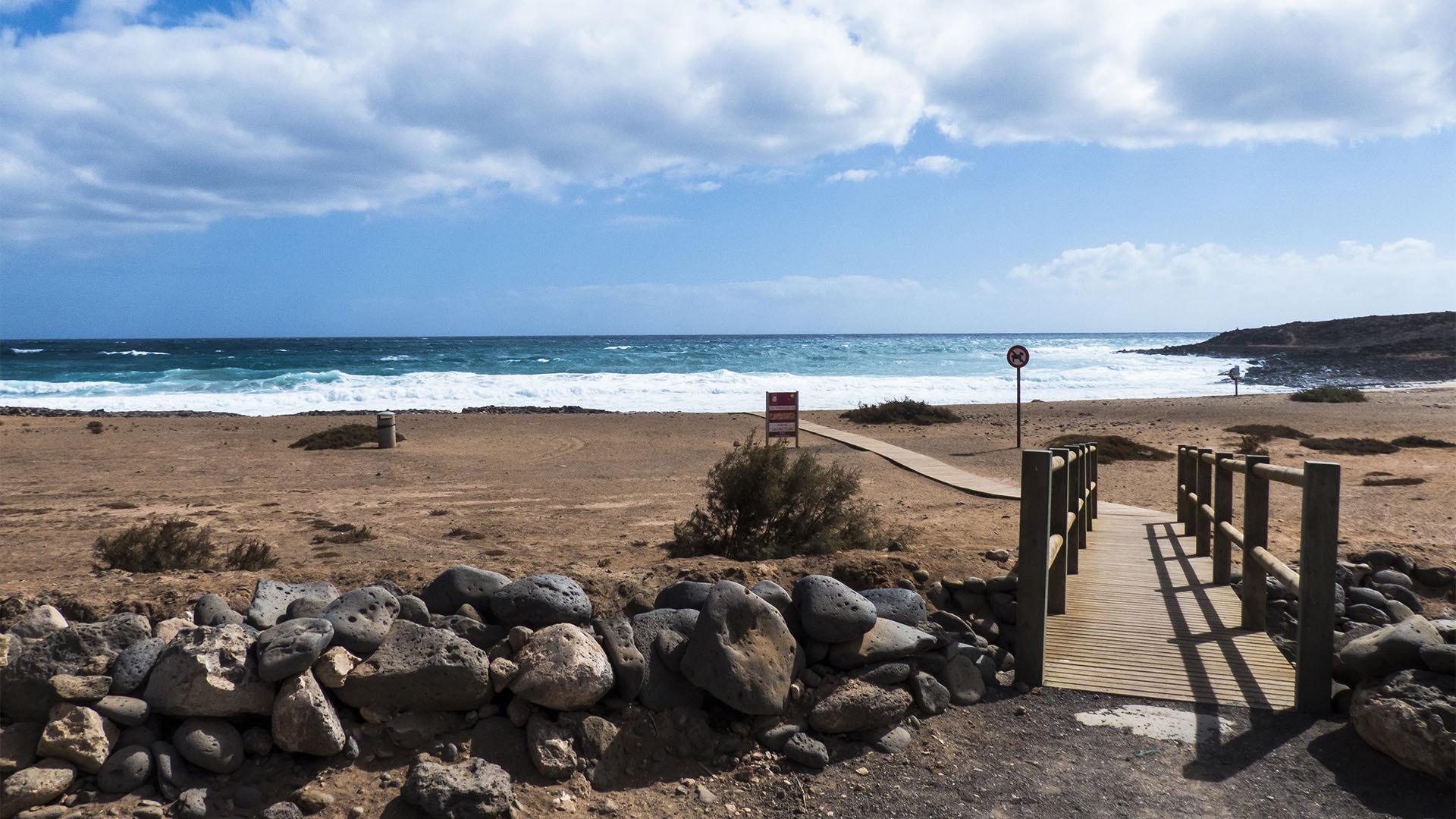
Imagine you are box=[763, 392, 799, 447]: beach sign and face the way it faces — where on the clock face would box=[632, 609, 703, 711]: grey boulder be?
The grey boulder is roughly at 12 o'clock from the beach sign.

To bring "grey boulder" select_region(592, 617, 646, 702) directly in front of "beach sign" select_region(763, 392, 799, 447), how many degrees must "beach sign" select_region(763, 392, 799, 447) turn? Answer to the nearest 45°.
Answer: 0° — it already faces it

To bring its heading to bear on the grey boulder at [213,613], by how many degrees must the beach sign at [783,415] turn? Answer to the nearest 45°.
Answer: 0° — it already faces it

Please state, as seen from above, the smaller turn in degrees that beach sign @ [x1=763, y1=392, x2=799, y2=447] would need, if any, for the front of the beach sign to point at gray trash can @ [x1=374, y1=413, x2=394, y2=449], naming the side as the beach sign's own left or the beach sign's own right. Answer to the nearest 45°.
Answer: approximately 90° to the beach sign's own right

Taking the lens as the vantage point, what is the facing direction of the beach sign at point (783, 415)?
facing the viewer

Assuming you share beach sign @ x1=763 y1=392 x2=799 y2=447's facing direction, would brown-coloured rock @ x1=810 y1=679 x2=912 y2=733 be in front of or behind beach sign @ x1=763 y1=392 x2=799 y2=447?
in front

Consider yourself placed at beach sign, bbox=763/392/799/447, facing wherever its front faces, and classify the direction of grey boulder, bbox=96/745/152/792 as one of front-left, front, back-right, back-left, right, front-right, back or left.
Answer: front

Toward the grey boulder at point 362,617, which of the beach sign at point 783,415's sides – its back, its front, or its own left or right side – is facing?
front

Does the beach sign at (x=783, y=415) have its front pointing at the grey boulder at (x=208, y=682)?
yes

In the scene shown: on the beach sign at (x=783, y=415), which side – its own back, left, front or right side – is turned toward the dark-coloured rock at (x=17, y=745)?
front

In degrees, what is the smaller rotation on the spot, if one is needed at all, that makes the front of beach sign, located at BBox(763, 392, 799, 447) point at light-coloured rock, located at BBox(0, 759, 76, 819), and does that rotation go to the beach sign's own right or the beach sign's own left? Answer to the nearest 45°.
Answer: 0° — it already faces it

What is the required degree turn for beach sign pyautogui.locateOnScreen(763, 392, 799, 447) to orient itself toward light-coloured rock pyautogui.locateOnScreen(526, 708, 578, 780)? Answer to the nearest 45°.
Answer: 0° — it already faces it

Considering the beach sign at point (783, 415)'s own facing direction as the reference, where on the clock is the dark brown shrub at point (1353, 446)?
The dark brown shrub is roughly at 9 o'clock from the beach sign.

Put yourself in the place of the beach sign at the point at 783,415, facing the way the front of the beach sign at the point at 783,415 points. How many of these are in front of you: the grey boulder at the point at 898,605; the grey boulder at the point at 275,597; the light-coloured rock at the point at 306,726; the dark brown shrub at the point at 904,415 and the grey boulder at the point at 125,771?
4

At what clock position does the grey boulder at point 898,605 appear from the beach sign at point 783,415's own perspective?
The grey boulder is roughly at 12 o'clock from the beach sign.

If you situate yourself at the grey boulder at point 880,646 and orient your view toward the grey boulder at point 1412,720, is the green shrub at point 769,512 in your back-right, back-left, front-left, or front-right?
back-left

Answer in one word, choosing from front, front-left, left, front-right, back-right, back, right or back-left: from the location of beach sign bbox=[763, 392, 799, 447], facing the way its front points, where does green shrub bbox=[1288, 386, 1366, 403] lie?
back-left

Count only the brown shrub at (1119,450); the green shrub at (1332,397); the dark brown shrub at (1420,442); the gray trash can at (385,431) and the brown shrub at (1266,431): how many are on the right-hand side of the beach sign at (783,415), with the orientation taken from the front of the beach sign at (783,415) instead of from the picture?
1

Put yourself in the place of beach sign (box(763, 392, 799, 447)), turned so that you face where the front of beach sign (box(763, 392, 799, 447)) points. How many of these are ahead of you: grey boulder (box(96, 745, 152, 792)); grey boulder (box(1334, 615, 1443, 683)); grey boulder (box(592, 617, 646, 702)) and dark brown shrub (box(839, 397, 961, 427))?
3

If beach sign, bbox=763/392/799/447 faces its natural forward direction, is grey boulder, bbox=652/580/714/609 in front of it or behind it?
in front

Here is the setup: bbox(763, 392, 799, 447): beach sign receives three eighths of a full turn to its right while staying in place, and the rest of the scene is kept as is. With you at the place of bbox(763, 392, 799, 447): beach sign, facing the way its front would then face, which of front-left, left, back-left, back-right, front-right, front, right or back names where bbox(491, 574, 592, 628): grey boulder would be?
back-left

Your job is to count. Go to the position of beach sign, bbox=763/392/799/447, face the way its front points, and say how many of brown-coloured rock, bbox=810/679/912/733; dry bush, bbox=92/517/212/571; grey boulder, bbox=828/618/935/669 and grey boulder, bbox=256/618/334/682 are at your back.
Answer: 0

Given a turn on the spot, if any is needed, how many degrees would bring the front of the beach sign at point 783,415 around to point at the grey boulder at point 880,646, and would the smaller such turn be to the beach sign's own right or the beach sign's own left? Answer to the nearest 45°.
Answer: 0° — it already faces it

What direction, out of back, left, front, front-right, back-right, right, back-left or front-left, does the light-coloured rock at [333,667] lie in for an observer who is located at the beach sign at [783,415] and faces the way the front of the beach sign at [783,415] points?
front
